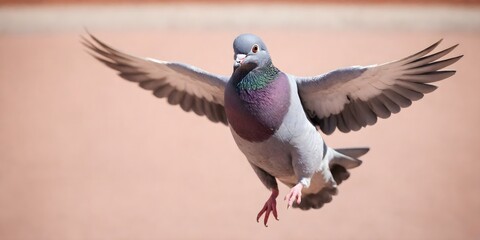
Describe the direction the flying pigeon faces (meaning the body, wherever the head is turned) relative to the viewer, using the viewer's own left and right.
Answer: facing the viewer and to the left of the viewer
